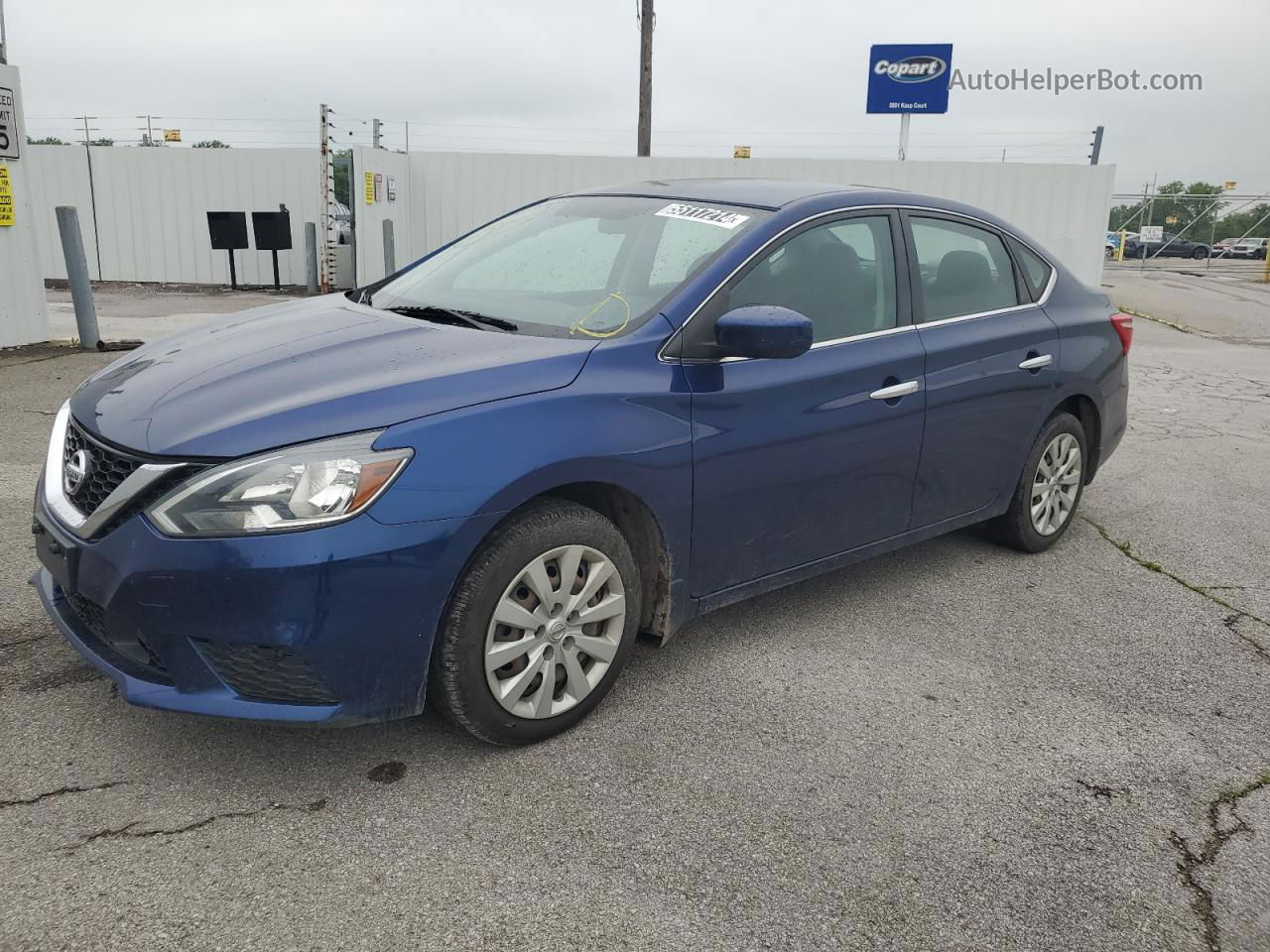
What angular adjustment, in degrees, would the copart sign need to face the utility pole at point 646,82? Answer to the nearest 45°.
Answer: approximately 90° to its right

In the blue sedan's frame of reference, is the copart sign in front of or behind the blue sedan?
behind

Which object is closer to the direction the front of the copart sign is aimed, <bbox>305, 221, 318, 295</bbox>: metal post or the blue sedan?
the blue sedan

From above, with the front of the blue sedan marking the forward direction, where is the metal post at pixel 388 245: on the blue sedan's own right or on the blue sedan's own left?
on the blue sedan's own right

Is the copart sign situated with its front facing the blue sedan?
yes

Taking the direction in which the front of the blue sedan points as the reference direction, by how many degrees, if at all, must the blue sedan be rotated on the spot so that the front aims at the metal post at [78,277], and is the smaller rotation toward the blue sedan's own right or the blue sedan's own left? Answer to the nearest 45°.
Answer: approximately 90° to the blue sedan's own right

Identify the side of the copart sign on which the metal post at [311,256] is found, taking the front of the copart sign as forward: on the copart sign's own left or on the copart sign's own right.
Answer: on the copart sign's own right

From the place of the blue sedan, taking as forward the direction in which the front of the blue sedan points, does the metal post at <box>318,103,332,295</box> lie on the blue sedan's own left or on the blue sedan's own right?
on the blue sedan's own right

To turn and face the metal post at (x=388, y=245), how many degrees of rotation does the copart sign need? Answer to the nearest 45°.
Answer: approximately 45° to its right

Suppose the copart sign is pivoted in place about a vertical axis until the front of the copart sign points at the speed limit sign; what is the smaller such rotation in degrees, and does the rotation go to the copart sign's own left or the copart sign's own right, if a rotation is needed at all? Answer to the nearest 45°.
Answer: approximately 45° to the copart sign's own right

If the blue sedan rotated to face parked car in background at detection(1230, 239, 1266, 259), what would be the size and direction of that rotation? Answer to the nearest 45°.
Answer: approximately 180°

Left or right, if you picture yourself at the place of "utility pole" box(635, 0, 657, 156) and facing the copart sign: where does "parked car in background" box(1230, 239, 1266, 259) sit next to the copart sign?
left

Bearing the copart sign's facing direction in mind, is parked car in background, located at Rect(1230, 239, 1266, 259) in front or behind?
behind
